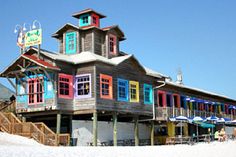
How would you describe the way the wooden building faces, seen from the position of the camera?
facing the viewer and to the left of the viewer
